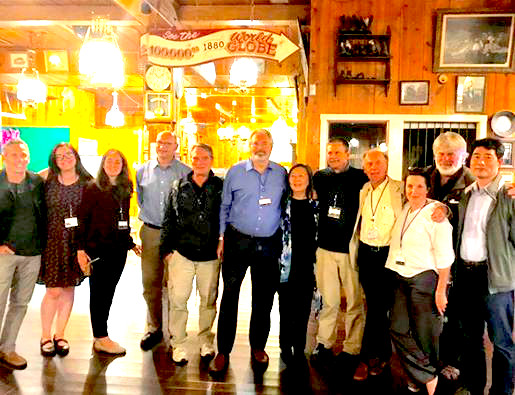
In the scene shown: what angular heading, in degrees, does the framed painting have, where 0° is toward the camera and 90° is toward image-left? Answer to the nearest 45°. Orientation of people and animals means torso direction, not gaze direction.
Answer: approximately 0°

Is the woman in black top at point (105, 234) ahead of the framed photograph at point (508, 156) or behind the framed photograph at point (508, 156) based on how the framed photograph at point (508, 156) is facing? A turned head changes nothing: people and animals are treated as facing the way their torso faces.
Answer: ahead

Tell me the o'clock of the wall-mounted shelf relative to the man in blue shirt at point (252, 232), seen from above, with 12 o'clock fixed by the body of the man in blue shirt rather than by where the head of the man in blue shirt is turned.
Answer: The wall-mounted shelf is roughly at 7 o'clock from the man in blue shirt.

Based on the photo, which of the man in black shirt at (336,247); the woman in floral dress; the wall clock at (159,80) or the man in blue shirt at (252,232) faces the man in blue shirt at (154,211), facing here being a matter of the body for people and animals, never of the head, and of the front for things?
the wall clock

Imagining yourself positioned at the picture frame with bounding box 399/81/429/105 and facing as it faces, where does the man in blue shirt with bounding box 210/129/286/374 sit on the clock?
The man in blue shirt is roughly at 1 o'clock from the picture frame.

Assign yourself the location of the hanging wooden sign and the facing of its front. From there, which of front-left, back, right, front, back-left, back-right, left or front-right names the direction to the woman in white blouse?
front-left

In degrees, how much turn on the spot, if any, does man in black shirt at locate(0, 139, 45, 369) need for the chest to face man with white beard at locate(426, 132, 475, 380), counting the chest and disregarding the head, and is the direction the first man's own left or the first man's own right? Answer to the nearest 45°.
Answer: approximately 45° to the first man's own left

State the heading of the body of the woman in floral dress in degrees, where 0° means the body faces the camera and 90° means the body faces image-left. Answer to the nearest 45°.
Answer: approximately 0°

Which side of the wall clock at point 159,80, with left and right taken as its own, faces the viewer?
front

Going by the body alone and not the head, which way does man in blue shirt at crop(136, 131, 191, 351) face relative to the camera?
toward the camera

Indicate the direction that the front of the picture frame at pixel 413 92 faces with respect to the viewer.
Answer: facing the viewer

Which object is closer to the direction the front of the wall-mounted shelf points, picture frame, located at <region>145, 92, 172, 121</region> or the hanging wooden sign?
the hanging wooden sign

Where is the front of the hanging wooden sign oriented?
toward the camera
